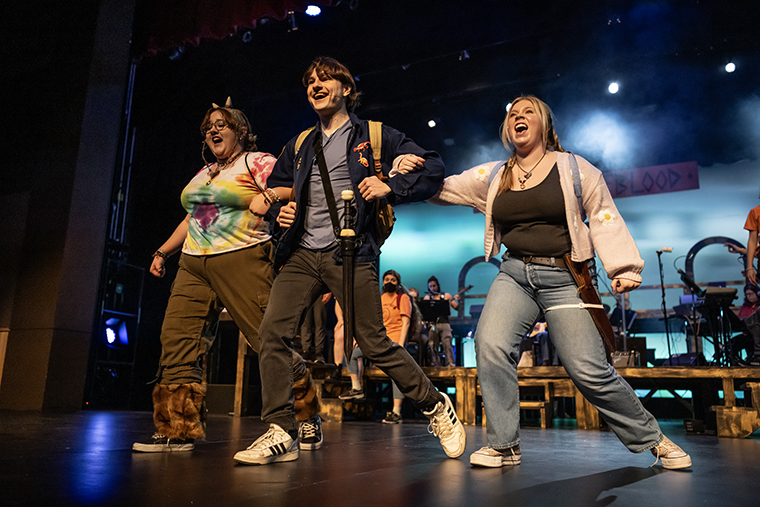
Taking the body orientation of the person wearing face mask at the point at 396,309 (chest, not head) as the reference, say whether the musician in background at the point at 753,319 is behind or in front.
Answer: behind

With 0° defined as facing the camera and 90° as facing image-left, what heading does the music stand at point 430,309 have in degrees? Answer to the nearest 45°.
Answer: approximately 180°

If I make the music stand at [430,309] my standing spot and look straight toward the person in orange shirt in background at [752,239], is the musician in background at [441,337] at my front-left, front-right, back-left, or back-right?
back-left

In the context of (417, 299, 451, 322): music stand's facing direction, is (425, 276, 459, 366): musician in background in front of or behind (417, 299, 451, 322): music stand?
in front

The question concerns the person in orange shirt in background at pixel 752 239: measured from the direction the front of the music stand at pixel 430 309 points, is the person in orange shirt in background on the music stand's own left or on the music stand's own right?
on the music stand's own right

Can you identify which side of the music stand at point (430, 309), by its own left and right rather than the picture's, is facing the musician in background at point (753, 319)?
right

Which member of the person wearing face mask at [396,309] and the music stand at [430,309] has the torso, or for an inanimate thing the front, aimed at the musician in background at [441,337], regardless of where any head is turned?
the music stand

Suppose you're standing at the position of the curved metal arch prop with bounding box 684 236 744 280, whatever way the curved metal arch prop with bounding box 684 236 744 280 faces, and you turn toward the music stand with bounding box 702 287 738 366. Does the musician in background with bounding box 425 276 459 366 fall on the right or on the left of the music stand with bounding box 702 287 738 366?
right

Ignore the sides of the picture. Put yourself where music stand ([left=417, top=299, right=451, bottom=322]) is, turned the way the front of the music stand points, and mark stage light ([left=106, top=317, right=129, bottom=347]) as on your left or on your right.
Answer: on your left

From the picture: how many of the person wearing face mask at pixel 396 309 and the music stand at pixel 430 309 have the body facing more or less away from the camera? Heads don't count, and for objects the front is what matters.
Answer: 1
